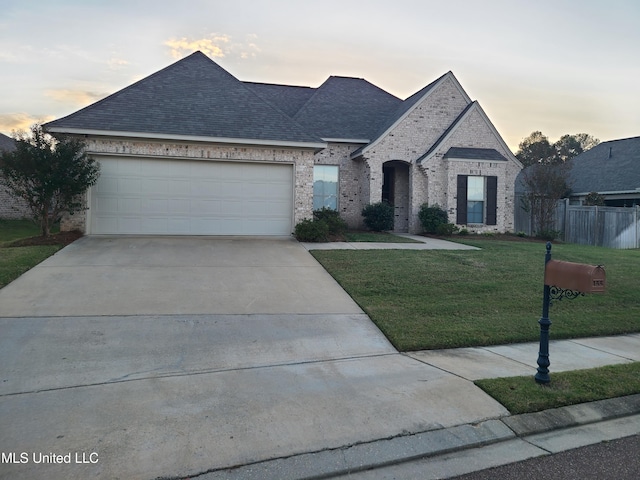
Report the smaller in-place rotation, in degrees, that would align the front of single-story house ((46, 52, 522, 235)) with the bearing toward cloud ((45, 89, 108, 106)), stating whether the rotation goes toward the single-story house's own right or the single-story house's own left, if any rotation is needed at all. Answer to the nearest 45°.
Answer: approximately 135° to the single-story house's own right

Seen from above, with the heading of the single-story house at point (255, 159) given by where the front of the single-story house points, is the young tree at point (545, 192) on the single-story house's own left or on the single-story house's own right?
on the single-story house's own left

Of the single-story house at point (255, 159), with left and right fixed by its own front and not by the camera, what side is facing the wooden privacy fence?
left

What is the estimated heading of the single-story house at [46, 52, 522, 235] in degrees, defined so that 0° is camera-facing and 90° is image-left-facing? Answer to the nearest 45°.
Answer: approximately 0°

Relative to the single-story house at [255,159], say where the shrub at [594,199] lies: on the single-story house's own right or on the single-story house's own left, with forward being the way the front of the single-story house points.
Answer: on the single-story house's own left

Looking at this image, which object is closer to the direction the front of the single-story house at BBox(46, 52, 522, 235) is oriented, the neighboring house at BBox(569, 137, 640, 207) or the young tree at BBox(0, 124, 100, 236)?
the young tree

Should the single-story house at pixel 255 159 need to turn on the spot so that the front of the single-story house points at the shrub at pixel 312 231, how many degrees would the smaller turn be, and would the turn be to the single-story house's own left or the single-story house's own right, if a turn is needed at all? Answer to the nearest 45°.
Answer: approximately 45° to the single-story house's own left

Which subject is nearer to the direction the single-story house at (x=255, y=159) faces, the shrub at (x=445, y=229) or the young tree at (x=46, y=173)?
the young tree

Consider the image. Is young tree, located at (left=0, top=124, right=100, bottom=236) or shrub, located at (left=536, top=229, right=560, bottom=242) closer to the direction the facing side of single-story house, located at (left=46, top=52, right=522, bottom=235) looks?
the young tree
